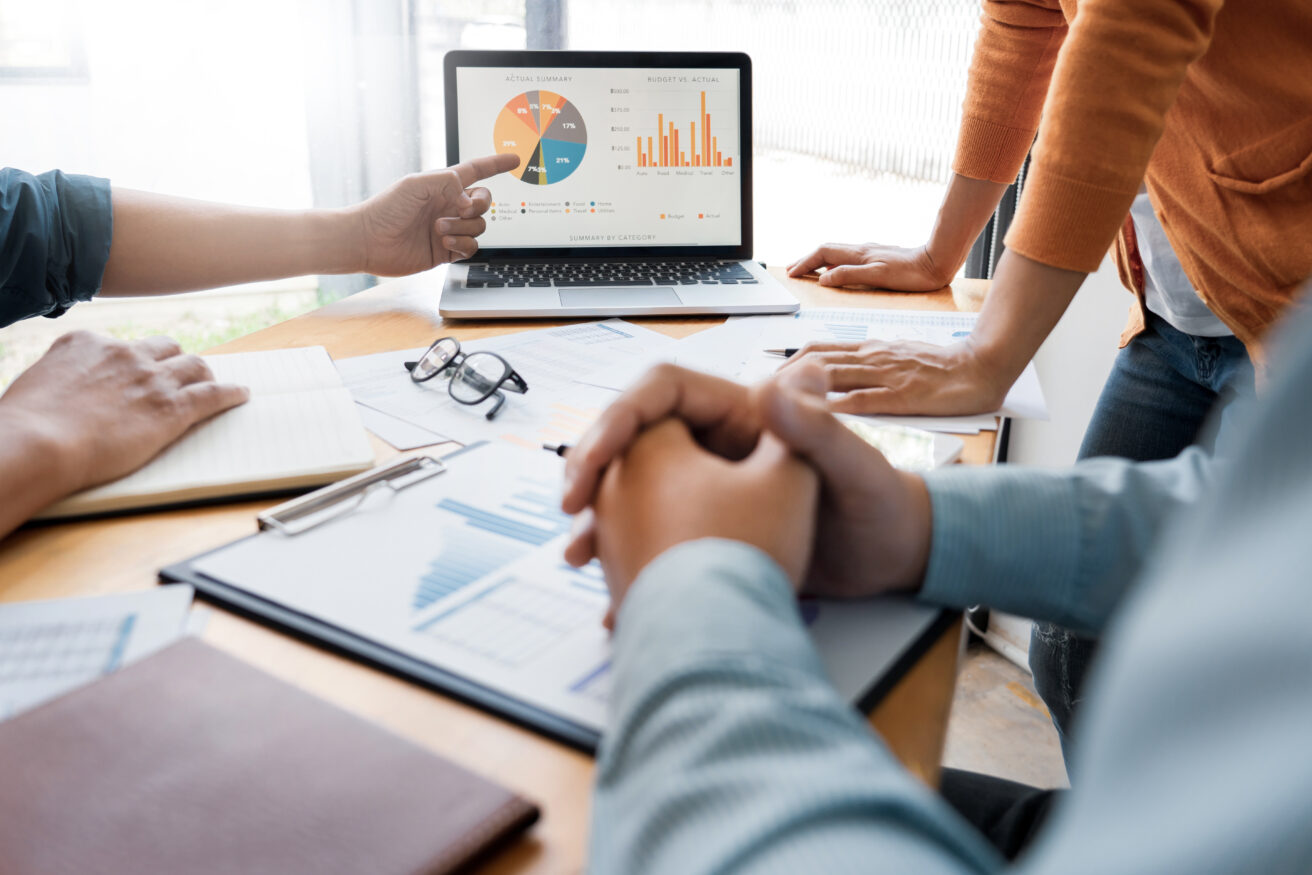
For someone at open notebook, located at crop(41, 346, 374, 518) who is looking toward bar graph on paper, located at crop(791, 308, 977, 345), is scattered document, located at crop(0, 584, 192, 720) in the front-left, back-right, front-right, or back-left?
back-right

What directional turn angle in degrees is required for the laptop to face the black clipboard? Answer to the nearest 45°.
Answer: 0° — it already faces it

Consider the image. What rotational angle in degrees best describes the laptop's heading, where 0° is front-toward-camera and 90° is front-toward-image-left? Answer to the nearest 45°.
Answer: approximately 0°

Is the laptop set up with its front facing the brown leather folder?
yes
